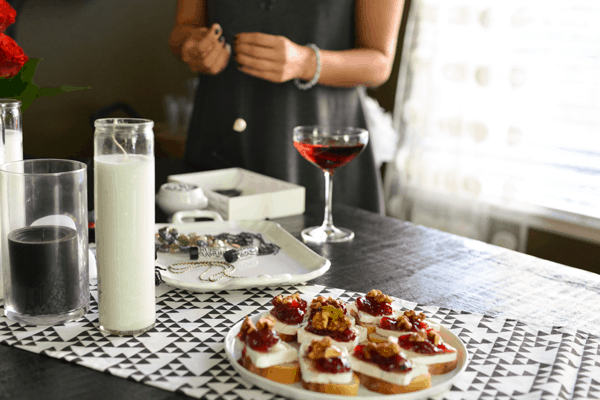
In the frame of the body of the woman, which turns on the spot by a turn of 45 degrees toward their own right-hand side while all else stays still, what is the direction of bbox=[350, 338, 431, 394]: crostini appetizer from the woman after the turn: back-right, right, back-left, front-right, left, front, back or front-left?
left

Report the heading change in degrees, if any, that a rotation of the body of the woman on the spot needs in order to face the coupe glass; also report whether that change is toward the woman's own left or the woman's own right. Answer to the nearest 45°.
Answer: approximately 45° to the woman's own left

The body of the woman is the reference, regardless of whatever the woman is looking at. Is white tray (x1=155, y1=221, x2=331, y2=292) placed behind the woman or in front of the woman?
in front

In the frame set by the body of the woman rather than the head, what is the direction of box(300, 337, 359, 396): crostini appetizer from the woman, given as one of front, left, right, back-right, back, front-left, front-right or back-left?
front-left

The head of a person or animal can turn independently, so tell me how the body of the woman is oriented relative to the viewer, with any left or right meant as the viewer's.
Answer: facing the viewer and to the left of the viewer

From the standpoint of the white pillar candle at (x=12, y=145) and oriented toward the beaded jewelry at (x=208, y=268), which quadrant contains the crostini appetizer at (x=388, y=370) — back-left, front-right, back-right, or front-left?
front-right

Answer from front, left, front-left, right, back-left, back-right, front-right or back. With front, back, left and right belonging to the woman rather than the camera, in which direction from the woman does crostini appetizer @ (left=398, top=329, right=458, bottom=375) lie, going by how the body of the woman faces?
front-left

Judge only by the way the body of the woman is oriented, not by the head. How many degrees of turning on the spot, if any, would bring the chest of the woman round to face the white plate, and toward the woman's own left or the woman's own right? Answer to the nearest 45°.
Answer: approximately 45° to the woman's own left
